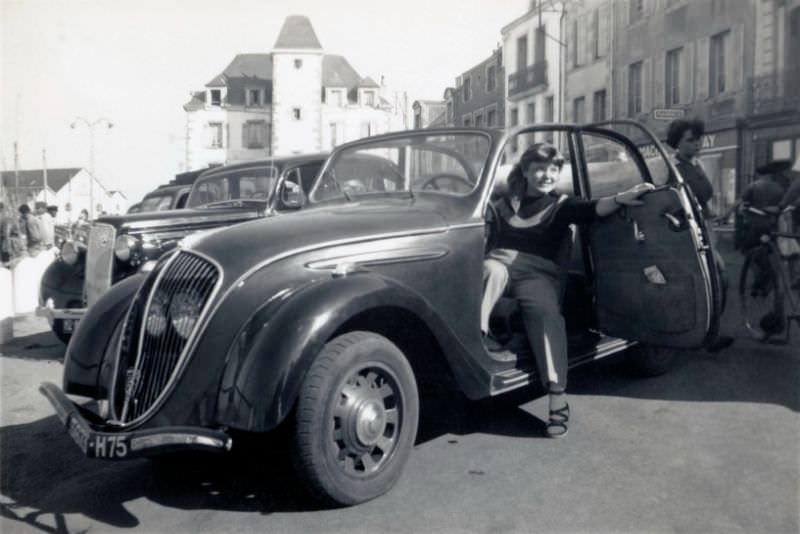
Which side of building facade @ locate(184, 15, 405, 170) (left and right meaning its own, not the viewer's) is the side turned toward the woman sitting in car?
front

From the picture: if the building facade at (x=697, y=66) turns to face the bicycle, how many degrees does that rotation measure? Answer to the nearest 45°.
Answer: approximately 45° to its left

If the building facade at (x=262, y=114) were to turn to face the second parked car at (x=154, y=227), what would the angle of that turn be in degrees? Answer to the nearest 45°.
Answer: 0° — it already faces it

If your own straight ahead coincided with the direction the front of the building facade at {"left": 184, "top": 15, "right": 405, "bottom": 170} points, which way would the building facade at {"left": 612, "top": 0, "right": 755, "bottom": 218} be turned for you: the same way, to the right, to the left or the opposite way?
to the right

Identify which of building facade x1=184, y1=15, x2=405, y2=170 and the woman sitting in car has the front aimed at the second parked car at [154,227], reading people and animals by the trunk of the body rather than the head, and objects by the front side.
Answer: the building facade

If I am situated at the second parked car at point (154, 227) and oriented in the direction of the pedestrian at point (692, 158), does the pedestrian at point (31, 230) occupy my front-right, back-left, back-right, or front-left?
back-left

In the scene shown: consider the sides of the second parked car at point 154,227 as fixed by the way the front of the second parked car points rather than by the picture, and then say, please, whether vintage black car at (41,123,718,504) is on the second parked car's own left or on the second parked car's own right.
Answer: on the second parked car's own left

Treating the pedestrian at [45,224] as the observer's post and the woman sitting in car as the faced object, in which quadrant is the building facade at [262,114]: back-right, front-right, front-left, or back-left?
back-left

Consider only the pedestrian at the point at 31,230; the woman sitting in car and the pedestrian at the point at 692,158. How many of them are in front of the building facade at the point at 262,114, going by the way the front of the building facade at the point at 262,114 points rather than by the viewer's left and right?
3

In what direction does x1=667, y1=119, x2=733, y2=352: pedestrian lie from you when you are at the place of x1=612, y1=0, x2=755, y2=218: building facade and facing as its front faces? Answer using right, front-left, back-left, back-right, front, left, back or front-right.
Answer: front-left

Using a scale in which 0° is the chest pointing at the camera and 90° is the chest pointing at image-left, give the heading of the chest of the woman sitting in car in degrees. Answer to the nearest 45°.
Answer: approximately 0°

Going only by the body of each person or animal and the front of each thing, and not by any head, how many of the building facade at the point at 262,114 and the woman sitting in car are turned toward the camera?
2

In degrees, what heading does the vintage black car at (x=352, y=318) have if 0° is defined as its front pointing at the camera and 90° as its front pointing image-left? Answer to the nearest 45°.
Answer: approximately 45°
